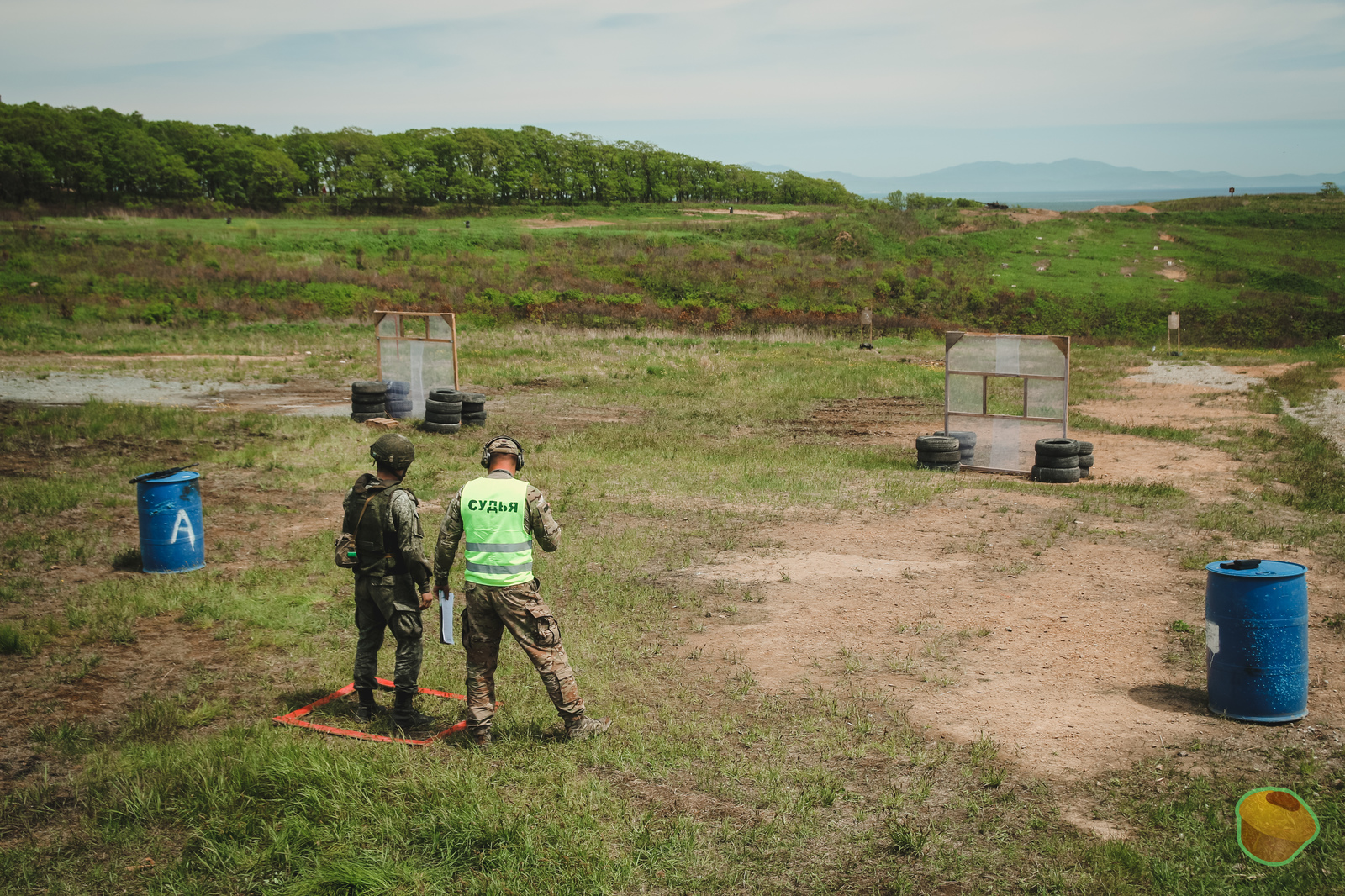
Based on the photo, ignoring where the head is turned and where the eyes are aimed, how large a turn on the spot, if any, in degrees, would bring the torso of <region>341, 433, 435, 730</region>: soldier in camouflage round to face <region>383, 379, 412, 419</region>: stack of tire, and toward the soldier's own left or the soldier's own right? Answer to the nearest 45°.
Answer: approximately 45° to the soldier's own left

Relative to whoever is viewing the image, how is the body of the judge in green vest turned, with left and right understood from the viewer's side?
facing away from the viewer

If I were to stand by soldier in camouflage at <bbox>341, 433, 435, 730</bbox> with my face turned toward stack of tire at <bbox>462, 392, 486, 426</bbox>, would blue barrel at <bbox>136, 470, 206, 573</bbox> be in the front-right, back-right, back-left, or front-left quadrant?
front-left

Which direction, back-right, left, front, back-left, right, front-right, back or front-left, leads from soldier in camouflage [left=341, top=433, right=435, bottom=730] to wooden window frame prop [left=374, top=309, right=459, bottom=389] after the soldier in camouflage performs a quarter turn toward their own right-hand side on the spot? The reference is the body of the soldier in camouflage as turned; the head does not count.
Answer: back-left

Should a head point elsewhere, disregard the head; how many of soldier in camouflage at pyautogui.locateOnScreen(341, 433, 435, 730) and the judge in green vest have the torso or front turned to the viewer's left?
0

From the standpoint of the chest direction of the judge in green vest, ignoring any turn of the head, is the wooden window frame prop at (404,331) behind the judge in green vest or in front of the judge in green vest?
in front

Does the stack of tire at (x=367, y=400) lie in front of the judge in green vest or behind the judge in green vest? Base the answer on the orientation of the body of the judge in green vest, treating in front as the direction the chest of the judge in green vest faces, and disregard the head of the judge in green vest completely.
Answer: in front

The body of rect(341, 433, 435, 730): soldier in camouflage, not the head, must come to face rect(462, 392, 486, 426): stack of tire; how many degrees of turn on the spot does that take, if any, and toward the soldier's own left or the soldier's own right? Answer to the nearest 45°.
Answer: approximately 45° to the soldier's own left

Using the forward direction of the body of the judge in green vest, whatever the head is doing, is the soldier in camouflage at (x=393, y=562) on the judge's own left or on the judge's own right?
on the judge's own left

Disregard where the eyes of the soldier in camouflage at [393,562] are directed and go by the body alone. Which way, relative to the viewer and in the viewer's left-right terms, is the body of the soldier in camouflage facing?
facing away from the viewer and to the right of the viewer

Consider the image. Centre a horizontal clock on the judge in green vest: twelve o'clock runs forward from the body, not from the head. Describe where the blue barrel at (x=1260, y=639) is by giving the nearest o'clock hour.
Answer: The blue barrel is roughly at 3 o'clock from the judge in green vest.

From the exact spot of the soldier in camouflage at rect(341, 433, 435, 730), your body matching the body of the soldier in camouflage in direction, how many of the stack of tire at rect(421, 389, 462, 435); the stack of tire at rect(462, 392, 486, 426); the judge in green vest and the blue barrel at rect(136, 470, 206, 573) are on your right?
1

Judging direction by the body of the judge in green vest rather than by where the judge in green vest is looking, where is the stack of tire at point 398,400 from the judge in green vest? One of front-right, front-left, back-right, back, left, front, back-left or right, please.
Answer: front

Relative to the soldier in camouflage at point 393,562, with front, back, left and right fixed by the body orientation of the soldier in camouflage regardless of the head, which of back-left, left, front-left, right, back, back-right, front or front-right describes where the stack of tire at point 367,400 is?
front-left
